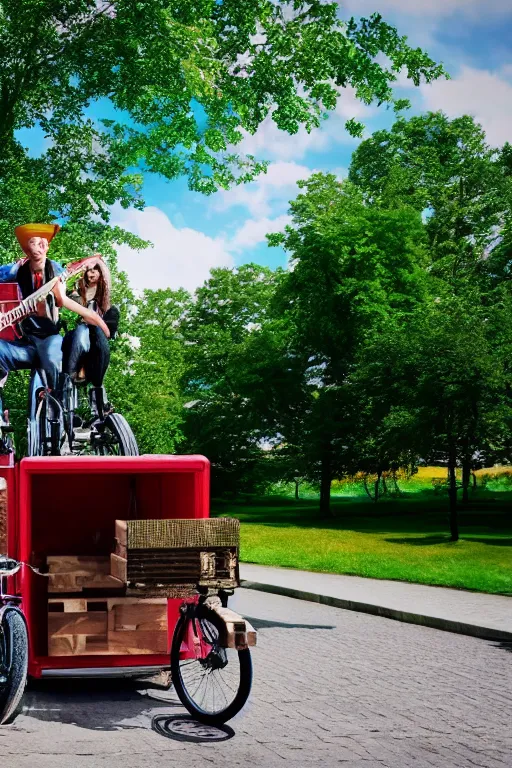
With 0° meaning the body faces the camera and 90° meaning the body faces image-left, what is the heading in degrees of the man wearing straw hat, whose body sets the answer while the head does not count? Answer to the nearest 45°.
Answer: approximately 0°

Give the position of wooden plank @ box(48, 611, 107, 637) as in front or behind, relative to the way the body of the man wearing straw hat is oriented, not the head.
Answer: in front

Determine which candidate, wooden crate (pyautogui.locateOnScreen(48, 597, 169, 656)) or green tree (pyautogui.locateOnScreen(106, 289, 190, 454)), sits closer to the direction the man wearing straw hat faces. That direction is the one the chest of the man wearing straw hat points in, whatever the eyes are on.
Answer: the wooden crate

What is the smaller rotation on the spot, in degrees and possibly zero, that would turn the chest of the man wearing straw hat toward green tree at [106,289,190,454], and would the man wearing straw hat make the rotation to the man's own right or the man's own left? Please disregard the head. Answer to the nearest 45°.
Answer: approximately 180°

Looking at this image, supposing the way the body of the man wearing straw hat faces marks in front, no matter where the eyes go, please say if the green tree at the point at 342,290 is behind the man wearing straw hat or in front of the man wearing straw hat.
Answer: behind

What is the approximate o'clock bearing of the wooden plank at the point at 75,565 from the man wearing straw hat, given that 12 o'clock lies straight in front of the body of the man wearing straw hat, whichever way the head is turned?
The wooden plank is roughly at 12 o'clock from the man wearing straw hat.

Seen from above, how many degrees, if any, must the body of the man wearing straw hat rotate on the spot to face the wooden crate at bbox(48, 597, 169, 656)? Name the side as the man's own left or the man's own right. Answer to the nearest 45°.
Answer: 0° — they already face it

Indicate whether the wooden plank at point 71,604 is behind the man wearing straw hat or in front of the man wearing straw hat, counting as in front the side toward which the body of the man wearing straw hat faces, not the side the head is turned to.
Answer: in front

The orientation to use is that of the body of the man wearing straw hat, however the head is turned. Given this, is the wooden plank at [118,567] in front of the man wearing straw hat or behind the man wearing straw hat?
in front

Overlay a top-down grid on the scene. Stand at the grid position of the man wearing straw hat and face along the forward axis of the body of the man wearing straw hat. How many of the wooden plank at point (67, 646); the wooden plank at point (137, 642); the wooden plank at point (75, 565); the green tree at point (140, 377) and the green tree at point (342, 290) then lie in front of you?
3
